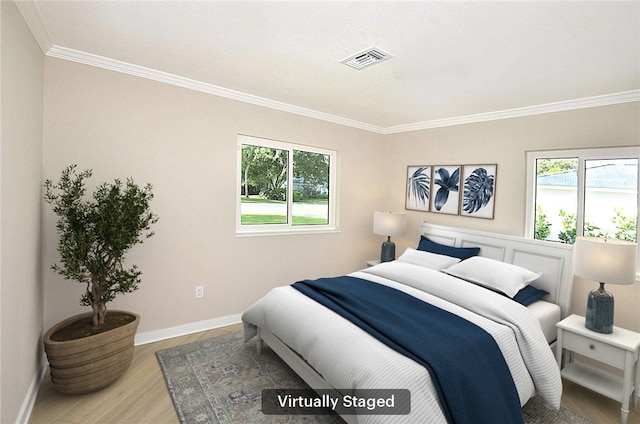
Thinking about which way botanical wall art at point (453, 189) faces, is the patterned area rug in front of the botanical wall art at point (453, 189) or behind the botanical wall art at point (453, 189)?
in front

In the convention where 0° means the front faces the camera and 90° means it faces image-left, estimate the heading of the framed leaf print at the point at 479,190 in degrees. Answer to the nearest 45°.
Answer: approximately 0°

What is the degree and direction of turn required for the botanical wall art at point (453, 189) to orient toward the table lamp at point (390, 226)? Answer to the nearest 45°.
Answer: approximately 45° to its right

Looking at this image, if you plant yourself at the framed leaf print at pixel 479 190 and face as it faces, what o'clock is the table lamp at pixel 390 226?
The table lamp is roughly at 3 o'clock from the framed leaf print.

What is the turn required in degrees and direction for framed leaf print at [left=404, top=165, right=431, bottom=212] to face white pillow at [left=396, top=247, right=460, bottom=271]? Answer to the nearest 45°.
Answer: approximately 45° to its left

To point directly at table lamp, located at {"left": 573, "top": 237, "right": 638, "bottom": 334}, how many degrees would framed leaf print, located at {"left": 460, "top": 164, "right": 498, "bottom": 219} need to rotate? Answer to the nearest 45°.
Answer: approximately 45° to its left

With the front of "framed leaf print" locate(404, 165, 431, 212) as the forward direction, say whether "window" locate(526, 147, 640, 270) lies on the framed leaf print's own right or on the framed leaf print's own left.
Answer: on the framed leaf print's own left
